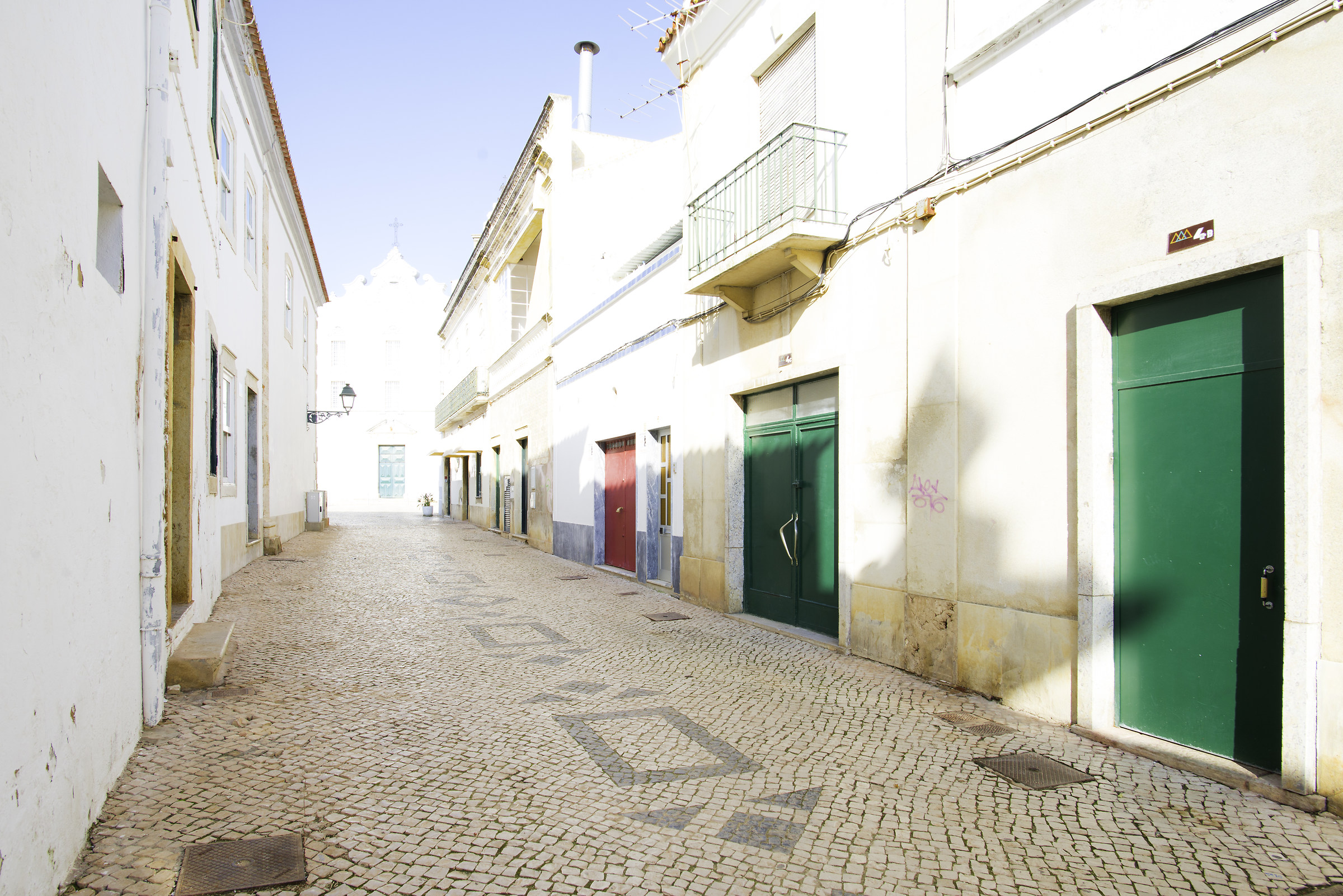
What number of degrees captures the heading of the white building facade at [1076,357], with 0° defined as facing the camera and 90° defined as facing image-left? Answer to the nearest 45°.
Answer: approximately 45°

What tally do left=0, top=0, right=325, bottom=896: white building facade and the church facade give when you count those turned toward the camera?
1

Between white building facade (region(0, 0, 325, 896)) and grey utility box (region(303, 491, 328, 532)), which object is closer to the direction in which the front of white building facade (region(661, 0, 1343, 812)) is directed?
the white building facade

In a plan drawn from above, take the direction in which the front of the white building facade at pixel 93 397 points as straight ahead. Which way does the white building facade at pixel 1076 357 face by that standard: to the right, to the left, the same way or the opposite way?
the opposite way

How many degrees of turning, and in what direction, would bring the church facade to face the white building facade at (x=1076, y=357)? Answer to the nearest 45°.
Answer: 0° — it already faces it

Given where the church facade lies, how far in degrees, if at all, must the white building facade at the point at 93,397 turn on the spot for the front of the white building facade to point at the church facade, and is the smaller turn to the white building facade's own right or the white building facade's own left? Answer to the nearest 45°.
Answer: approximately 90° to the white building facade's own left

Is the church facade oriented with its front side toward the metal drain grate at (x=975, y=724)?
yes

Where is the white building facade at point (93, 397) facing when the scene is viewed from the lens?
facing to the right of the viewer

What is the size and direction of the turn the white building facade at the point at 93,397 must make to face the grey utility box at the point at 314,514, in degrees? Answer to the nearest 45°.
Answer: approximately 90° to its left
